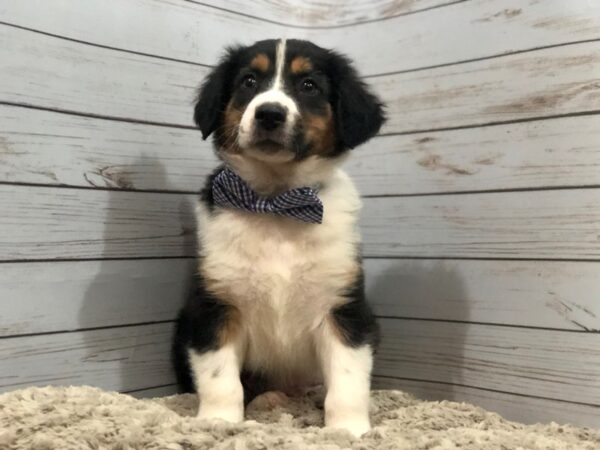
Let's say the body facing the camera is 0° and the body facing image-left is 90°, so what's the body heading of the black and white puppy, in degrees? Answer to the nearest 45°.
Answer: approximately 0°
